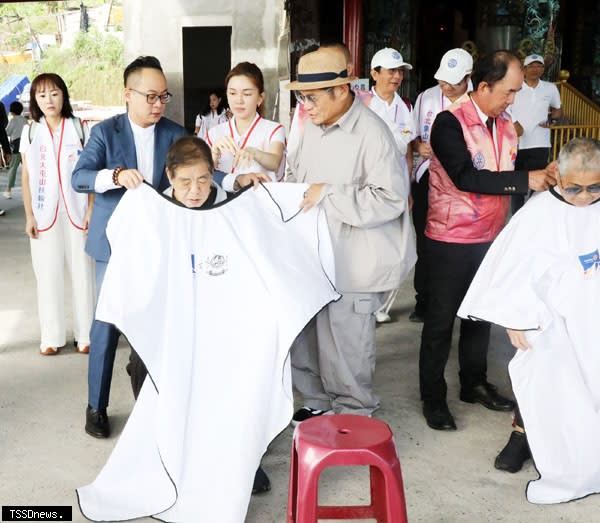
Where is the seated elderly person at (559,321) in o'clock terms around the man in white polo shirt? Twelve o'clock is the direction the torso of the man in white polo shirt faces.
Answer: The seated elderly person is roughly at 12 o'clock from the man in white polo shirt.

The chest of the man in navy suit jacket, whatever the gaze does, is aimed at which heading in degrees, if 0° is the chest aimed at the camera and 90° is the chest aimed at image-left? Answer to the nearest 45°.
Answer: approximately 315°

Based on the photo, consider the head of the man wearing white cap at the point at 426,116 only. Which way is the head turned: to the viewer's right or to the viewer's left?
to the viewer's left

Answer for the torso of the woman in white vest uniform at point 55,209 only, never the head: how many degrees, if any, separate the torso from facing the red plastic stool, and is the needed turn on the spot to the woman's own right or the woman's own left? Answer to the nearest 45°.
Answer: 0° — they already face it

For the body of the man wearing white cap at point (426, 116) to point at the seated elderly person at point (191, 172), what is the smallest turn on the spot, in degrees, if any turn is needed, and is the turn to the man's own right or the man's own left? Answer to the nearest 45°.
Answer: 0° — they already face them
